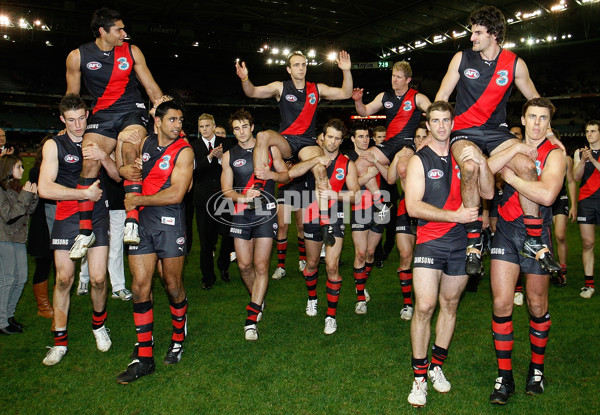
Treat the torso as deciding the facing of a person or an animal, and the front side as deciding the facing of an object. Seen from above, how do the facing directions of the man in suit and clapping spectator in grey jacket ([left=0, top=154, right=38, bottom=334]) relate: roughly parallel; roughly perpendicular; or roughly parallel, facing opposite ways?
roughly perpendicular

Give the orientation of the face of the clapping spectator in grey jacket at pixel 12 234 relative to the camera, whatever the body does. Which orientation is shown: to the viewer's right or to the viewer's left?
to the viewer's right

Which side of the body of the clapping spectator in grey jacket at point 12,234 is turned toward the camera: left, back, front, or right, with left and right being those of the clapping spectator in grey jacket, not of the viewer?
right

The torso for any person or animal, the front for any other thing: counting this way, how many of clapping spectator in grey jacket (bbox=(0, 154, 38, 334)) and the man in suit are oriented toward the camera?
1

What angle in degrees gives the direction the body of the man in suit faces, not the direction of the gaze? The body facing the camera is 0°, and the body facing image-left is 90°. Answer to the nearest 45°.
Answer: approximately 0°

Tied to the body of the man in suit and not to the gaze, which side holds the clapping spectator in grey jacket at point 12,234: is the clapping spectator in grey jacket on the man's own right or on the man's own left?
on the man's own right
